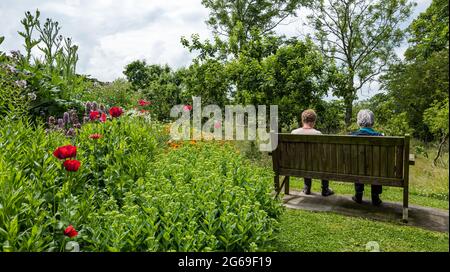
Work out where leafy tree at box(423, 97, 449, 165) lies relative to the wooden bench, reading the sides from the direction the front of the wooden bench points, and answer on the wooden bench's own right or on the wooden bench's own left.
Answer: on the wooden bench's own right

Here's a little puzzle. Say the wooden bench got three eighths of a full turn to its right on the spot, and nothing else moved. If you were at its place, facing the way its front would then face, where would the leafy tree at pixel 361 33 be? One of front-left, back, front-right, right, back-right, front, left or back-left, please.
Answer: back

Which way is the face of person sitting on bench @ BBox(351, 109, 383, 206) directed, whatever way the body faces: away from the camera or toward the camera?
away from the camera

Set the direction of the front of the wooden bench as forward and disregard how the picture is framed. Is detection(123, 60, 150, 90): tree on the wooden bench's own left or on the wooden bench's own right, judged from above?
on the wooden bench's own left

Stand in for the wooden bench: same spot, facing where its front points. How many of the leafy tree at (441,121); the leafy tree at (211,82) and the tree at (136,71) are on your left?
2

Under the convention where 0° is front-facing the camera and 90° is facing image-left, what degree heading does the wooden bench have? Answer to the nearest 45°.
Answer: approximately 225°

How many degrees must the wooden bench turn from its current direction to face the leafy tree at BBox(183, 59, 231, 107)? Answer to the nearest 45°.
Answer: approximately 90° to its left

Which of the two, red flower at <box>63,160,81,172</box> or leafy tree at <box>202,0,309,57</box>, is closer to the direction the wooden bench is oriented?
the leafy tree
